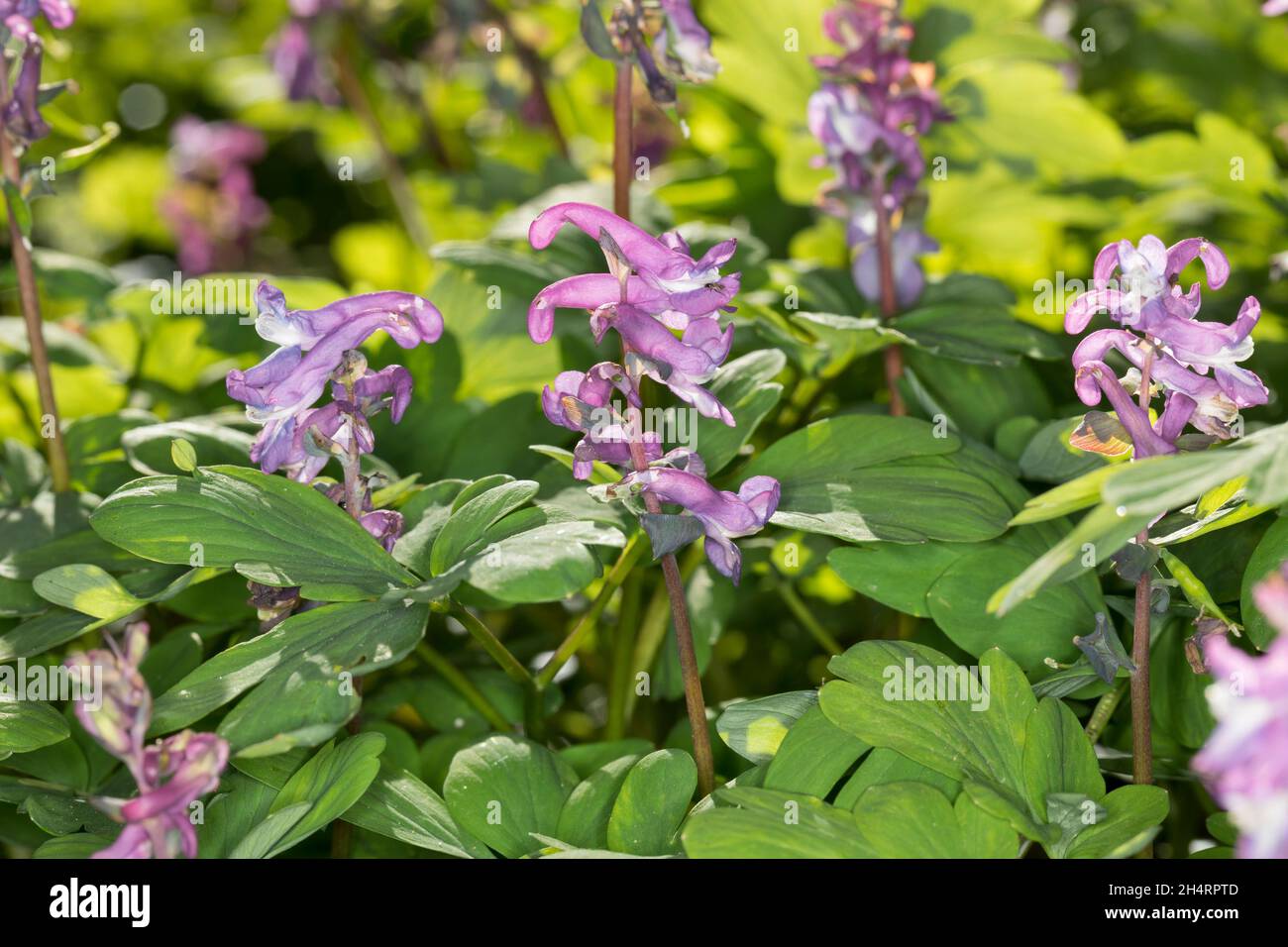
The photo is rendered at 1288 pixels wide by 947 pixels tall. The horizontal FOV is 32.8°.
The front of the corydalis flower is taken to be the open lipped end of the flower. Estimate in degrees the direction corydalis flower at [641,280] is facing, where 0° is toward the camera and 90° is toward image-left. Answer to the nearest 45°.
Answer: approximately 270°

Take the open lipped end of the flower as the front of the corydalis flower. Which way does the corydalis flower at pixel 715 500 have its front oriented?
to the viewer's right

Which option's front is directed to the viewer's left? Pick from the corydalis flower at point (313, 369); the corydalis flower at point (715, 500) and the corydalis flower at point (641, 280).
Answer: the corydalis flower at point (313, 369)

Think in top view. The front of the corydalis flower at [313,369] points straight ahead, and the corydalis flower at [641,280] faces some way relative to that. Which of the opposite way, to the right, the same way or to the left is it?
the opposite way

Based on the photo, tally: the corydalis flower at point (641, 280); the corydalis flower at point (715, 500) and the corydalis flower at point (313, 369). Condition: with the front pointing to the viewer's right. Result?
2

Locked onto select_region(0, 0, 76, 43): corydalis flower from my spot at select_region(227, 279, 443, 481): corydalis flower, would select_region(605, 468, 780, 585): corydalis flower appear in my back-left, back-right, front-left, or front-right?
back-right

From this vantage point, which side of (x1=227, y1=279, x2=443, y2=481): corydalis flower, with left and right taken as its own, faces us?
left

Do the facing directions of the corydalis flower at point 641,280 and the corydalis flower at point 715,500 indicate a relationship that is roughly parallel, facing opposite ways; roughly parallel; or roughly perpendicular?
roughly parallel
